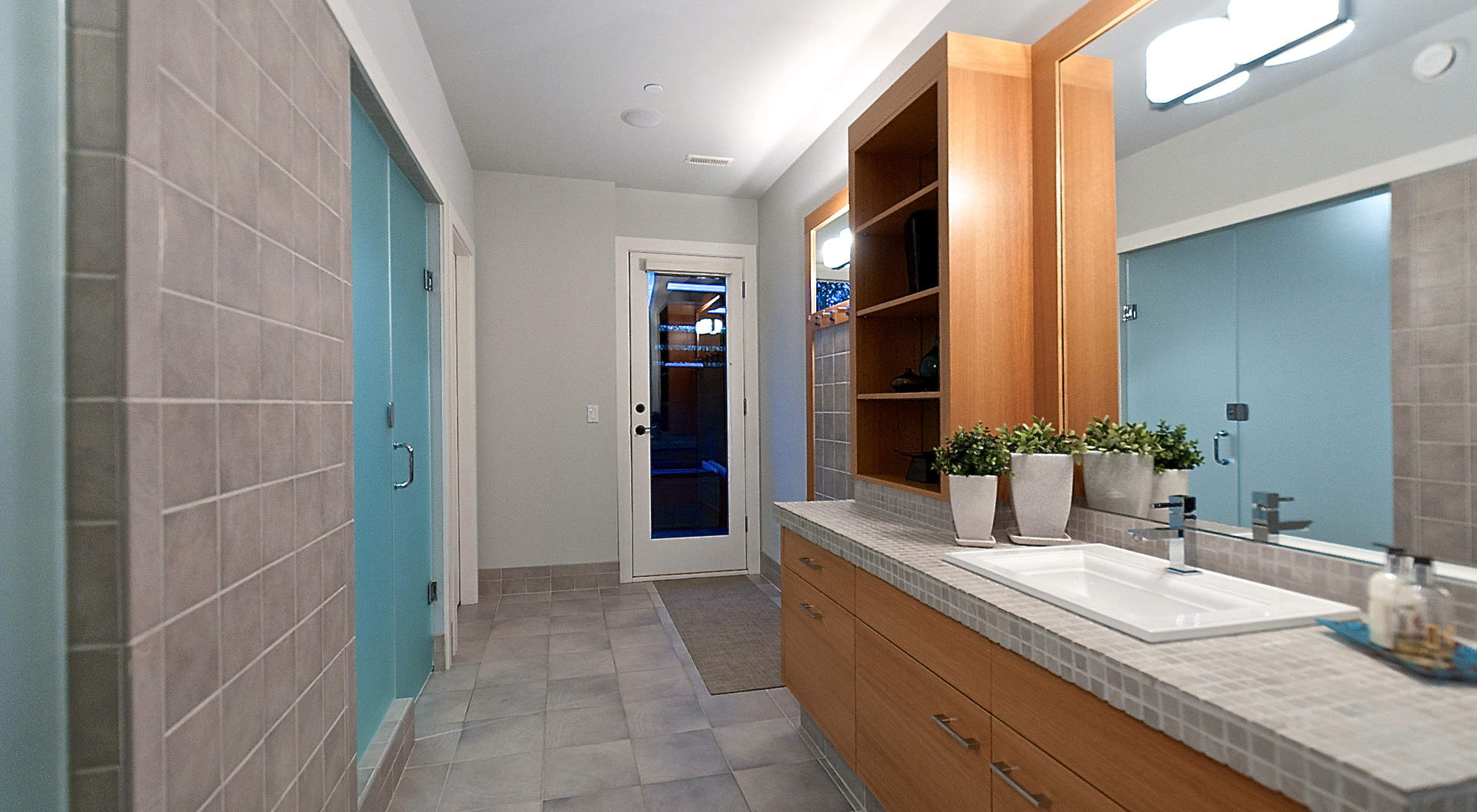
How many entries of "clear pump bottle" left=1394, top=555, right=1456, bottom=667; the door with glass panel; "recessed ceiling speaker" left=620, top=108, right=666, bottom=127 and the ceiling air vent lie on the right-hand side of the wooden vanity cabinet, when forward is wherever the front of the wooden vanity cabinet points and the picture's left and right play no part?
3

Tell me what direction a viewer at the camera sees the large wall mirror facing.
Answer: facing the viewer and to the left of the viewer

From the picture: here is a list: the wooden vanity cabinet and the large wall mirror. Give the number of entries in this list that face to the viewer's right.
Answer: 0

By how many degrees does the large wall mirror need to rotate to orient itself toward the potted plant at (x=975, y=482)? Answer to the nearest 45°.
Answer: approximately 45° to its right

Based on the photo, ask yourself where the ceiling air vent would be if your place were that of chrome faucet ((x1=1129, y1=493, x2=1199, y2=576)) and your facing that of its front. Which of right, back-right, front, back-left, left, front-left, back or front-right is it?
right

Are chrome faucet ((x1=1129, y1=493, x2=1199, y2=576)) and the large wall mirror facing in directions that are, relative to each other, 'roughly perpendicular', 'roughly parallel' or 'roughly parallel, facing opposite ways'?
roughly parallel
